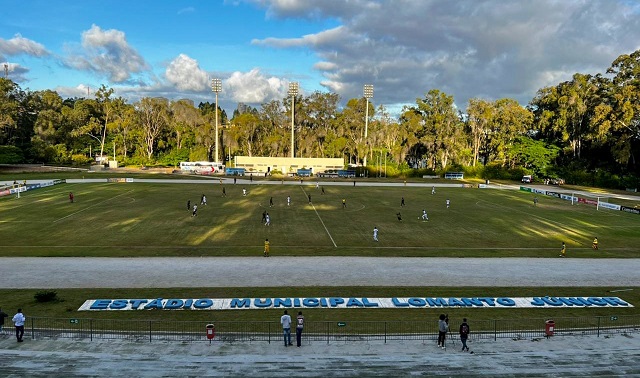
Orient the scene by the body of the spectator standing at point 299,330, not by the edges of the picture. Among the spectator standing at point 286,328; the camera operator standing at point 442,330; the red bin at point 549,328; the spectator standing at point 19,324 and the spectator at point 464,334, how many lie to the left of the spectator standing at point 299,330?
2

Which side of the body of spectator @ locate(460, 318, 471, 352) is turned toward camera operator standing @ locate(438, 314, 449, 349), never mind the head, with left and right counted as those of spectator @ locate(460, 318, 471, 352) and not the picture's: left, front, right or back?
left

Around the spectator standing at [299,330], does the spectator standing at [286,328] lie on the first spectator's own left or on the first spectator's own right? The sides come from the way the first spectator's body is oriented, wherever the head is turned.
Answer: on the first spectator's own left

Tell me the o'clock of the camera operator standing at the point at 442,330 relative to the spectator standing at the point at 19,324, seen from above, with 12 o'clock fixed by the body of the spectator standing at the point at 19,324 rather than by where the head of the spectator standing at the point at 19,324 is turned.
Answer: the camera operator standing at the point at 442,330 is roughly at 4 o'clock from the spectator standing at the point at 19,324.

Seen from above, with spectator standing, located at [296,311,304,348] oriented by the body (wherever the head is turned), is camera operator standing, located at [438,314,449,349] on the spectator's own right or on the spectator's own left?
on the spectator's own right

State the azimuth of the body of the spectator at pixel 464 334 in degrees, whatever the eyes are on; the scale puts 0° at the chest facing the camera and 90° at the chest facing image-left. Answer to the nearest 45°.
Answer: approximately 180°

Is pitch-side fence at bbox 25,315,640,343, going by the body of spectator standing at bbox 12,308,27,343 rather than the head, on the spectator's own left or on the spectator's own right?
on the spectator's own right

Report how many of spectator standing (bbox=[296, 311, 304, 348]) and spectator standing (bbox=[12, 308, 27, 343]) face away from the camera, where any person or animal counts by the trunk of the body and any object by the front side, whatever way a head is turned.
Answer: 2

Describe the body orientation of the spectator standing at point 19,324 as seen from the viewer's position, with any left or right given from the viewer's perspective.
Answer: facing away from the viewer

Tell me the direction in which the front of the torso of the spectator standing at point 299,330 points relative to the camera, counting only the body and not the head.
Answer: away from the camera

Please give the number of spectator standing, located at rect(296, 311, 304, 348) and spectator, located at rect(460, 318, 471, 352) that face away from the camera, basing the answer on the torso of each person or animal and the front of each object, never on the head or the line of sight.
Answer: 2
